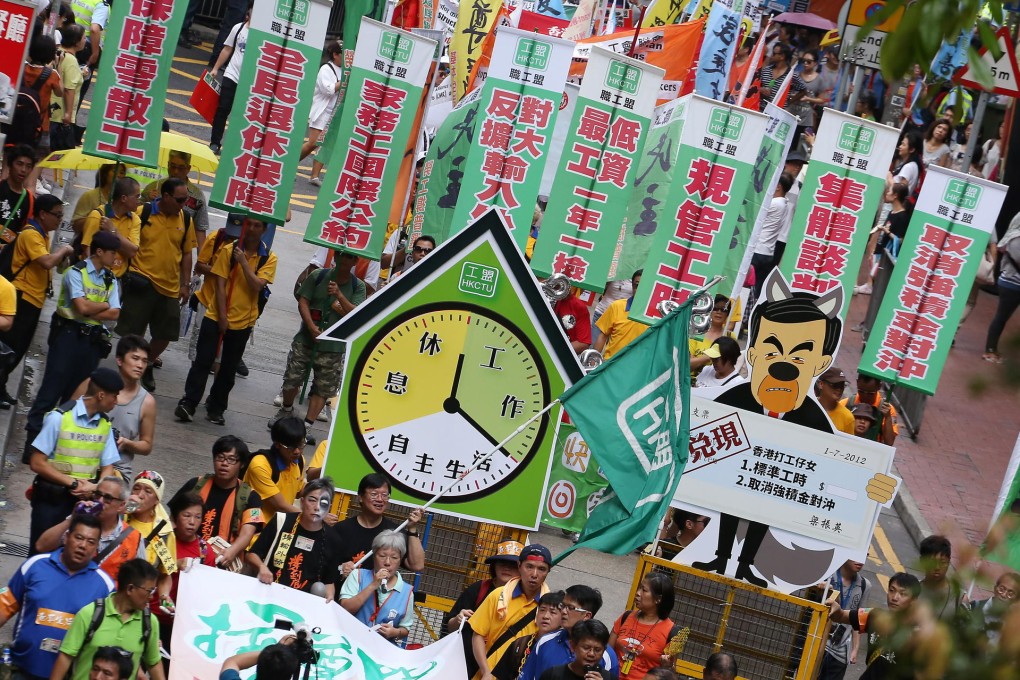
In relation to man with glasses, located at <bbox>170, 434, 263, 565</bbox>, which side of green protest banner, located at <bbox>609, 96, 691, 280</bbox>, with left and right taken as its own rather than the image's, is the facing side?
front

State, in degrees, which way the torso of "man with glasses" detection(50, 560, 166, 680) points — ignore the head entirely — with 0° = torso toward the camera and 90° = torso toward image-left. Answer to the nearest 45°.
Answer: approximately 315°

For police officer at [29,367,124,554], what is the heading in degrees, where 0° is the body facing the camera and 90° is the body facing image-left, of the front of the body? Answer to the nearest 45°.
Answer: approximately 315°

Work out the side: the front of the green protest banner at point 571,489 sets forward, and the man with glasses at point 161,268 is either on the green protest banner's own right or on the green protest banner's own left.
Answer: on the green protest banner's own right

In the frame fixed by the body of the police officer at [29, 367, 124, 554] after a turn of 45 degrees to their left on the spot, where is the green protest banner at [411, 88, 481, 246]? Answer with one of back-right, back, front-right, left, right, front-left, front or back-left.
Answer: front-left

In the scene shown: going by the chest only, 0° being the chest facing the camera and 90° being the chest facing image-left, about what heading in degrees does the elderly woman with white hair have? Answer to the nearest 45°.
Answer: approximately 0°

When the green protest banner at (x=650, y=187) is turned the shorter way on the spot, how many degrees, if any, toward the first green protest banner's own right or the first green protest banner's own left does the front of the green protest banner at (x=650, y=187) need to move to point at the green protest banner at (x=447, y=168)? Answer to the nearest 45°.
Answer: approximately 90° to the first green protest banner's own right

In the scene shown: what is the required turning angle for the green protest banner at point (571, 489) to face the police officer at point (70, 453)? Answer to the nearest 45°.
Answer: approximately 90° to its right

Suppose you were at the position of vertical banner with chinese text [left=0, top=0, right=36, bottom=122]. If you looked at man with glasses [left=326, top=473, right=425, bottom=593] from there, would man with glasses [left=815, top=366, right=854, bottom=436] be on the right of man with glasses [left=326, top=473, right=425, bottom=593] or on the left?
left

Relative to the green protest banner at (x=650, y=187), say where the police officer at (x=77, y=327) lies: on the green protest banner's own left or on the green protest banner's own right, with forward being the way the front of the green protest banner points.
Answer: on the green protest banner's own right

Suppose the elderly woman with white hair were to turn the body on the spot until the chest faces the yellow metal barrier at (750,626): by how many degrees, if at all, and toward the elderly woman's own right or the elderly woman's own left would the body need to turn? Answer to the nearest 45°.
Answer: approximately 135° to the elderly woman's own left
